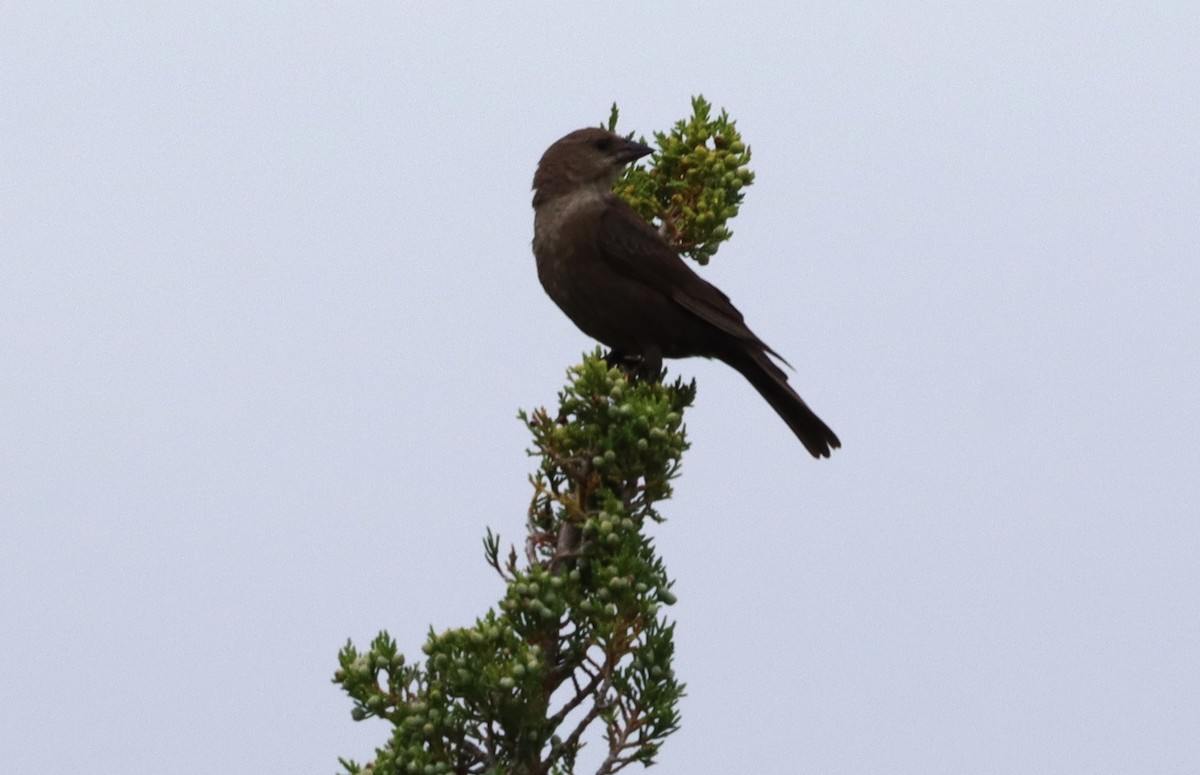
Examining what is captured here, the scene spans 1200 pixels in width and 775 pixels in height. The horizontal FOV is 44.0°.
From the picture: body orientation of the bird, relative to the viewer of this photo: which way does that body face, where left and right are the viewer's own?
facing to the left of the viewer
